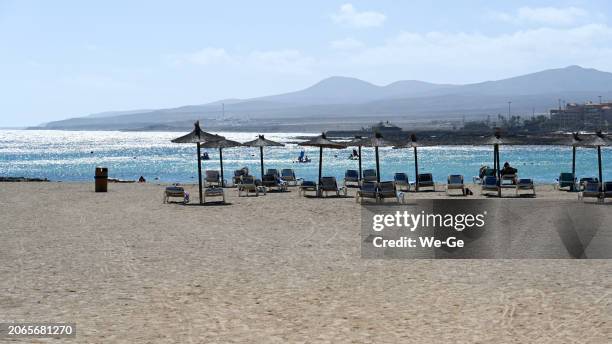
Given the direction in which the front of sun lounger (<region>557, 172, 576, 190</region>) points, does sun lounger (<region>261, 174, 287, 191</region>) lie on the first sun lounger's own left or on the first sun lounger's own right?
on the first sun lounger's own left

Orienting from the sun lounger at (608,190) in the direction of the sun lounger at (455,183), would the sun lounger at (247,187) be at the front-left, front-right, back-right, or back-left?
front-left

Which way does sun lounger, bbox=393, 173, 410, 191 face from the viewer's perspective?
away from the camera

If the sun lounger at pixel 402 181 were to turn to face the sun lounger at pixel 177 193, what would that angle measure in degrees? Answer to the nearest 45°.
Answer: approximately 135° to its left

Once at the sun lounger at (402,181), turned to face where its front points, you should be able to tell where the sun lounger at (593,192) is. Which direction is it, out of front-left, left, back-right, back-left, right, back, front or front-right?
back-right

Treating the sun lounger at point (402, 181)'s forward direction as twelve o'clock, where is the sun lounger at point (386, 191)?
the sun lounger at point (386, 191) is roughly at 6 o'clock from the sun lounger at point (402, 181).

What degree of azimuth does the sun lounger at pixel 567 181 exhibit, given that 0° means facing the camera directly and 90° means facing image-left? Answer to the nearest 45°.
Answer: approximately 180°

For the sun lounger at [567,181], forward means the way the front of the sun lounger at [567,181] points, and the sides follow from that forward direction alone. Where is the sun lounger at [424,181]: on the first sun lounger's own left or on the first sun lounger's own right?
on the first sun lounger's own left

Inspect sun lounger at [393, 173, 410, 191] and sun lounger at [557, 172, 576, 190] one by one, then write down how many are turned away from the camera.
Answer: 2

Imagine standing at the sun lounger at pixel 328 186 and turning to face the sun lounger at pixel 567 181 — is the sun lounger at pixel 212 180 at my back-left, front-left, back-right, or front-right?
back-left

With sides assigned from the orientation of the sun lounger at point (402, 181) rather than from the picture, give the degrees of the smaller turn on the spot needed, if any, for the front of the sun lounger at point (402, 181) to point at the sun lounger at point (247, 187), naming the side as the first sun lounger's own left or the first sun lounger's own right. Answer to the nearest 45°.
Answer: approximately 135° to the first sun lounger's own left

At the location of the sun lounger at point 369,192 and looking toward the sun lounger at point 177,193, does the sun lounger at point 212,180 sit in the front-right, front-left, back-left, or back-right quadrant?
front-right

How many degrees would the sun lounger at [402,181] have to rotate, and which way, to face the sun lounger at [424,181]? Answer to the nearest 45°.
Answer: approximately 90° to its right
